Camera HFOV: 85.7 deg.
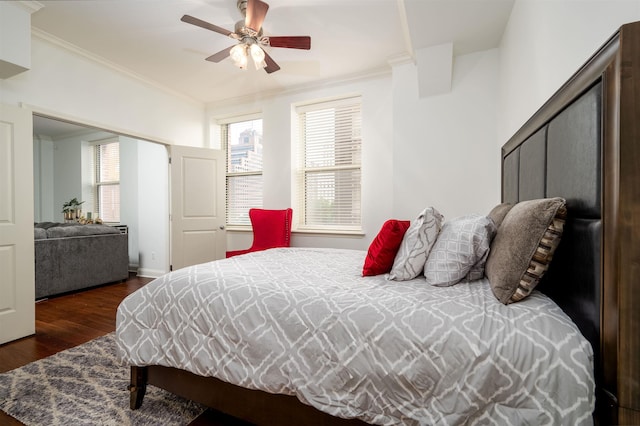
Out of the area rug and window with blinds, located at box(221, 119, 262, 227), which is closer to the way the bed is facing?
the area rug

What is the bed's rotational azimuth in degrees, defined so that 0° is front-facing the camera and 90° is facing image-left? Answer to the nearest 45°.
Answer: approximately 90°

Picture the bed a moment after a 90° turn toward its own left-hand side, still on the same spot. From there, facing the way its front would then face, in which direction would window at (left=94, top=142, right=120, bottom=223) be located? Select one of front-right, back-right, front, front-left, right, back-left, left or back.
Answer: back-right

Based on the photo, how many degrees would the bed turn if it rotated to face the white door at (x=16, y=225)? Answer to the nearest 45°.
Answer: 0° — it already faces it

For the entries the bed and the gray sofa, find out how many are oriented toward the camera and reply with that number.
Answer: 0

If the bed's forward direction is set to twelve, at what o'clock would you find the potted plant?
The potted plant is roughly at 1 o'clock from the bed.

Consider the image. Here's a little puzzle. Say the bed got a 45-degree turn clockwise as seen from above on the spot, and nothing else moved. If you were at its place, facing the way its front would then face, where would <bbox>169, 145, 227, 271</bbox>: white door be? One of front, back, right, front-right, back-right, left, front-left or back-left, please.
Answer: front

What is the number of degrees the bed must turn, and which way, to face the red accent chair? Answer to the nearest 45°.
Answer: approximately 45° to its right

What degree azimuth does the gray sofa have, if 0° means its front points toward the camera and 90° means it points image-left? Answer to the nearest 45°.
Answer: approximately 135°
